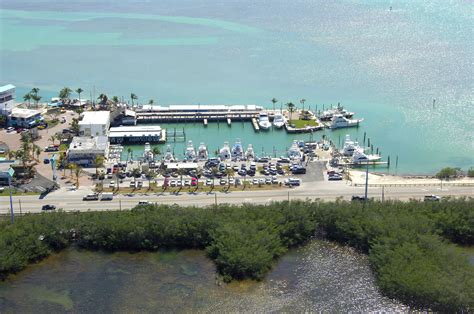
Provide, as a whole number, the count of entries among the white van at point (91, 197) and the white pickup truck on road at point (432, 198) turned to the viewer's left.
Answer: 1

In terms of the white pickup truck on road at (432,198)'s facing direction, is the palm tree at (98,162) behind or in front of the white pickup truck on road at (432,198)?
behind

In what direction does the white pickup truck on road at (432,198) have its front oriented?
to the viewer's right

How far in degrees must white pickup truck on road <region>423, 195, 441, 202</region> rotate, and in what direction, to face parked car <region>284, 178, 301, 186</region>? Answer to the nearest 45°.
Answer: approximately 180°

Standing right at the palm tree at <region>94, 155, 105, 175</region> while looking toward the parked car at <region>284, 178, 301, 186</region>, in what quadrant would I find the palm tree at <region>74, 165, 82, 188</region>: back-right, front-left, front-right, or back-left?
back-right

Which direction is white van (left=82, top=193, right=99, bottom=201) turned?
to the viewer's left
